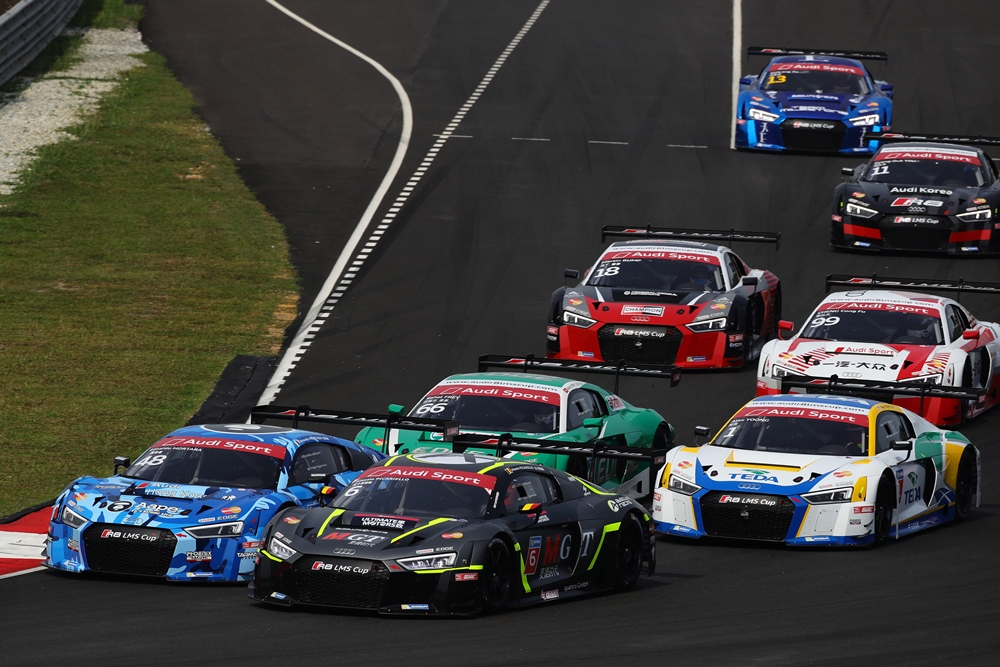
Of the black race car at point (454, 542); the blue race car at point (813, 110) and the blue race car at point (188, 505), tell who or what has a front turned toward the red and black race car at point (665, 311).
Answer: the blue race car at point (813, 110)

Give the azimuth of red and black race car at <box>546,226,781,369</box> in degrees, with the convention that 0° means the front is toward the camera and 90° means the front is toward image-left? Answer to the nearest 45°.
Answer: approximately 0°

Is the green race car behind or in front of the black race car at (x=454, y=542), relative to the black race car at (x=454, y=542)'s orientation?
behind

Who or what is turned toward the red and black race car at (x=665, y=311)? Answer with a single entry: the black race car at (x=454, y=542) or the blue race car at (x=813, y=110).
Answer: the blue race car

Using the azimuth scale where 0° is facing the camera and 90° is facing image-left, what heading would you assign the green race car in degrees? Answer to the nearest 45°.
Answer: approximately 45°

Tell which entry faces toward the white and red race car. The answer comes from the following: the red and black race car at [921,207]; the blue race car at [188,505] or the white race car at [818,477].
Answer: the red and black race car

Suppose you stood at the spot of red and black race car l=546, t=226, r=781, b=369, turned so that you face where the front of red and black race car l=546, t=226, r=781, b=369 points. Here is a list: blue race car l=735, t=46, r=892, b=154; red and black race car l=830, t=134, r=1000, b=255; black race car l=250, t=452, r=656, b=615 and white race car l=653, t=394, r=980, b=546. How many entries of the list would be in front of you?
2

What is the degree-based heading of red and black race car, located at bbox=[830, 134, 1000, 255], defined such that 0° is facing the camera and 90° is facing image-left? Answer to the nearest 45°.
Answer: approximately 0°

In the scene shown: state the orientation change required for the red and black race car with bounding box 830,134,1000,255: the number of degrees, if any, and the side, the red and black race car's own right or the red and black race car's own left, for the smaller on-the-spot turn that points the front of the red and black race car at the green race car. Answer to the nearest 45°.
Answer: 0° — it already faces it
